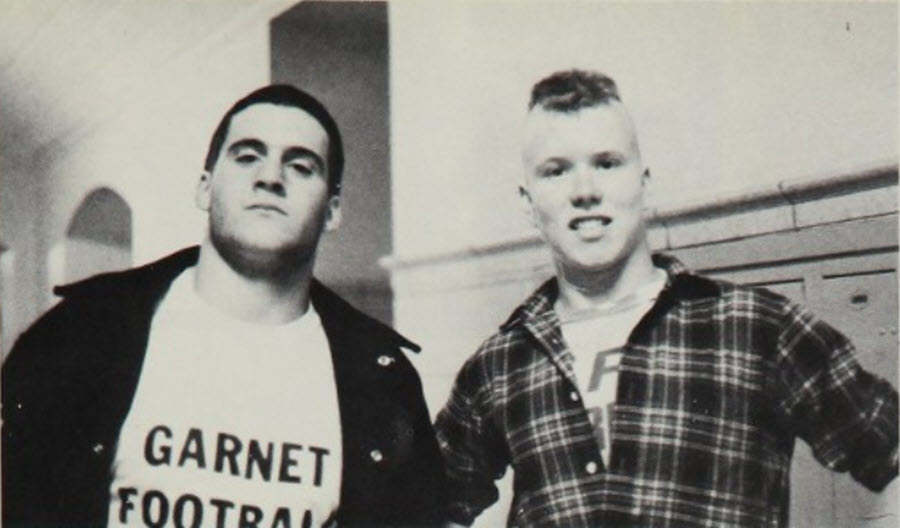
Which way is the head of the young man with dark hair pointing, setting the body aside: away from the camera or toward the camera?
toward the camera

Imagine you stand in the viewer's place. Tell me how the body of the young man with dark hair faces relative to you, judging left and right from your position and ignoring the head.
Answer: facing the viewer
